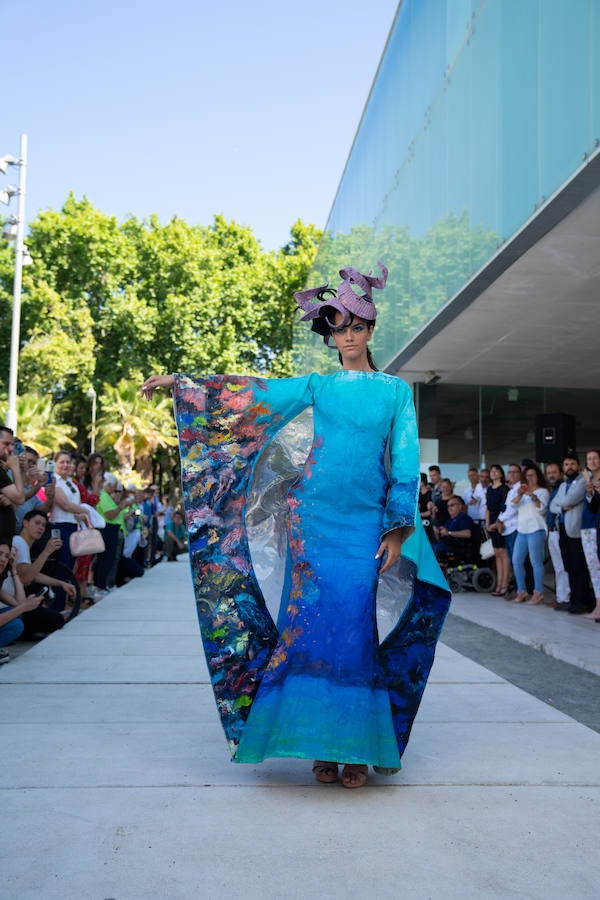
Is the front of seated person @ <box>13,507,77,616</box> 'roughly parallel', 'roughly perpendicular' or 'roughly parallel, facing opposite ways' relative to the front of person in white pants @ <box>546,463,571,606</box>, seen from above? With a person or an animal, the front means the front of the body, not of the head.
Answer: roughly parallel, facing opposite ways

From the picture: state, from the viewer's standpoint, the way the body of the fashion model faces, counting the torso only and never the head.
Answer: toward the camera

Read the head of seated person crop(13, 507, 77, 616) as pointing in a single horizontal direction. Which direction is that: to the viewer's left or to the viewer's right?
to the viewer's right

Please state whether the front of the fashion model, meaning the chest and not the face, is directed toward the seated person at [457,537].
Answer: no

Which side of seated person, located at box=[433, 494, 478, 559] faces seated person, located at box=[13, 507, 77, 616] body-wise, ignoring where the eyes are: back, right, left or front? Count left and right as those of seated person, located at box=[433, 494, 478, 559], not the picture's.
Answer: front

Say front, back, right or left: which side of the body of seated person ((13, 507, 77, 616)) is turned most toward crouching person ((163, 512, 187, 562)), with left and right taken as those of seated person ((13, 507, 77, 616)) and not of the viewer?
left

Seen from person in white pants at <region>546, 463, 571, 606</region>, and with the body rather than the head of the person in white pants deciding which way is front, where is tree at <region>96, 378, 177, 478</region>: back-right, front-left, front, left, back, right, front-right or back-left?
right

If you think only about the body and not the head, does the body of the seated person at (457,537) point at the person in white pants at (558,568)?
no

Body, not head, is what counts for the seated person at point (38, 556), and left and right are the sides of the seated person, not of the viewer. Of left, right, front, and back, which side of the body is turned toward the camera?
right

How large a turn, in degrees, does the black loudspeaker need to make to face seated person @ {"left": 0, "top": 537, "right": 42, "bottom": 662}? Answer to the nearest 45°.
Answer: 0° — it already faces them

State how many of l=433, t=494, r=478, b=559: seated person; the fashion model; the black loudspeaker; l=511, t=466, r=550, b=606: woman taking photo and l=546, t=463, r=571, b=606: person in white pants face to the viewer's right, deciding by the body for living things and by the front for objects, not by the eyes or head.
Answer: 0

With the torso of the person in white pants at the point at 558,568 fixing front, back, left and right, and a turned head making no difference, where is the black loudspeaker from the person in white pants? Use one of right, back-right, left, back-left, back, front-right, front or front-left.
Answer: back-right

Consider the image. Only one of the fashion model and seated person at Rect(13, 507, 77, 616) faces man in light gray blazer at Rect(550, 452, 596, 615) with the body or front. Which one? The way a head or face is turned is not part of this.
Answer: the seated person

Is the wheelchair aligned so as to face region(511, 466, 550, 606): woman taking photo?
no

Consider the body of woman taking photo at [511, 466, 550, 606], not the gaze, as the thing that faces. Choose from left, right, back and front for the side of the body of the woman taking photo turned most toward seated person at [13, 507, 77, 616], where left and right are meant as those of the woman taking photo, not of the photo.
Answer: front

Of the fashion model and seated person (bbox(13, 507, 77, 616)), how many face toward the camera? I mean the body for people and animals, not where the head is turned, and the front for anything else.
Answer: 1

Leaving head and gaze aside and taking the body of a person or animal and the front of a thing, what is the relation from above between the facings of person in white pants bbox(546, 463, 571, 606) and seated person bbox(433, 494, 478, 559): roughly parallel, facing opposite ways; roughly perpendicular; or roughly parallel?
roughly parallel

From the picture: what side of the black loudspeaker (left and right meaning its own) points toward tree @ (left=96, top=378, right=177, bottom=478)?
right
